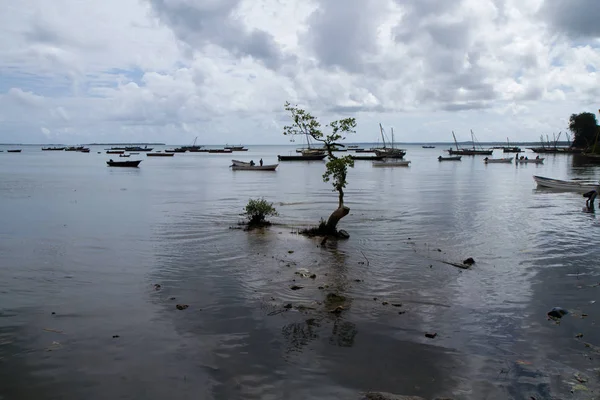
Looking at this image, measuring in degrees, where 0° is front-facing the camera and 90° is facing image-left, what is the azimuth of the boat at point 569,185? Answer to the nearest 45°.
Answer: approximately 90°

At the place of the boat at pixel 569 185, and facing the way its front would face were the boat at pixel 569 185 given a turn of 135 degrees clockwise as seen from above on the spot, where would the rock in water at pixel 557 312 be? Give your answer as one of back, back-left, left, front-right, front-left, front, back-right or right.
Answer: back-right

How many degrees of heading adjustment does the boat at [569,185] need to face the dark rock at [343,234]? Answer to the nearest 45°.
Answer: approximately 90° to its left
